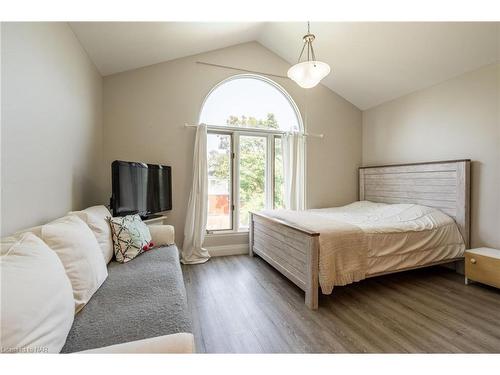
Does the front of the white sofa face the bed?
yes

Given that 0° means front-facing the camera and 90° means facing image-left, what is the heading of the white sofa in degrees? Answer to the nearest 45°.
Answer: approximately 270°

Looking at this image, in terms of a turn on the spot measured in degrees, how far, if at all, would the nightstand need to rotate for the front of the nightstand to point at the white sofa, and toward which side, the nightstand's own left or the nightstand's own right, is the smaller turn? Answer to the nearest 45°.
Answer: approximately 45° to the nightstand's own left

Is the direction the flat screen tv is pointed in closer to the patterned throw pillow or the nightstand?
the nightstand

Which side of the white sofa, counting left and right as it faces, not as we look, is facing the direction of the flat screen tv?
left

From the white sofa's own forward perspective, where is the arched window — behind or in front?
in front

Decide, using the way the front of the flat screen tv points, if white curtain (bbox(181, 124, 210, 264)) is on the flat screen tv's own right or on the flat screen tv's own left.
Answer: on the flat screen tv's own left

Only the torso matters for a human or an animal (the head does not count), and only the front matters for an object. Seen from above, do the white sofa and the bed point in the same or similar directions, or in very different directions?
very different directions

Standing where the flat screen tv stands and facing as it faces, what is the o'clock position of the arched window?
The arched window is roughly at 10 o'clock from the flat screen tv.

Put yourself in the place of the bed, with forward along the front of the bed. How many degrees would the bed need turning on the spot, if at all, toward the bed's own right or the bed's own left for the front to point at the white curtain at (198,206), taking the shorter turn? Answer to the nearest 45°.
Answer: approximately 45° to the bed's own right

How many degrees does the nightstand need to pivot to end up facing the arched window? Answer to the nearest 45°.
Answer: approximately 45° to its right

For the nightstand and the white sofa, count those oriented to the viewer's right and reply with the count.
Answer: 1

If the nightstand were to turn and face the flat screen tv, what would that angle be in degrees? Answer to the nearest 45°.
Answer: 0° — it already faces it
